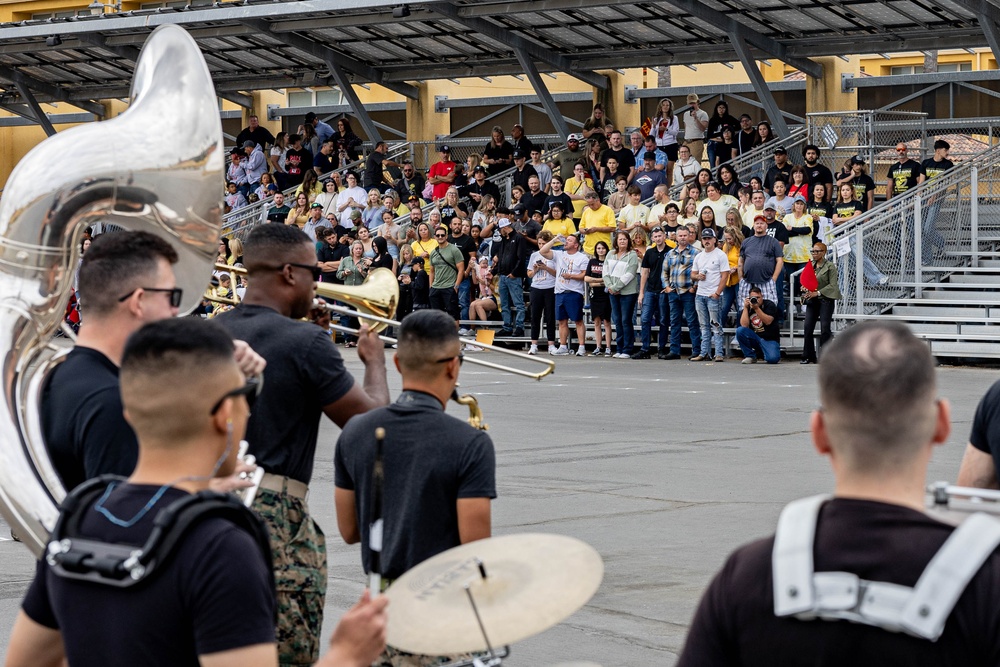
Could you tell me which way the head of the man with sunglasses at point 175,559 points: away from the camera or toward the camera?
away from the camera

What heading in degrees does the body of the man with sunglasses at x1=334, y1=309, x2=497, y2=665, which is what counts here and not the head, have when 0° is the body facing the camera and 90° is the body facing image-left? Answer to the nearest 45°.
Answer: approximately 225°

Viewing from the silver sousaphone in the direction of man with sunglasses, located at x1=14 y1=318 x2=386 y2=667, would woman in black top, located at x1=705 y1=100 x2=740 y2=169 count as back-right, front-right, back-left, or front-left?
back-left

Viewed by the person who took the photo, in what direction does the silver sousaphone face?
facing away from the viewer and to the right of the viewer

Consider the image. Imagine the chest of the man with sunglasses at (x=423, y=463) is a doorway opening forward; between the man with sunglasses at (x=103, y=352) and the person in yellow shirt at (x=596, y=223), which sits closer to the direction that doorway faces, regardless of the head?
the person in yellow shirt

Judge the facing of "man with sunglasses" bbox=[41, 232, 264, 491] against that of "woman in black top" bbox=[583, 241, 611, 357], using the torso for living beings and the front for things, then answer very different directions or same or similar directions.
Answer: very different directions

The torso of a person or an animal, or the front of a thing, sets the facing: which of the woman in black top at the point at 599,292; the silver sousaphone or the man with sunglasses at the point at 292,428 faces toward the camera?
the woman in black top

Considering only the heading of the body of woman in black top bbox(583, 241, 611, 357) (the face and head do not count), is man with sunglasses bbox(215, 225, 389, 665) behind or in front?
in front

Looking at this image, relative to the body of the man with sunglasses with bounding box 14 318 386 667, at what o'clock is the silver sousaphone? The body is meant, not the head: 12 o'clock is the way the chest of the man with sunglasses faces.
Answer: The silver sousaphone is roughly at 10 o'clock from the man with sunglasses.

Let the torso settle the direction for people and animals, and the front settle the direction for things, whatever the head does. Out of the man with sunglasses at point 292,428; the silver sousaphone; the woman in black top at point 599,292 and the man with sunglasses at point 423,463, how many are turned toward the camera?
1

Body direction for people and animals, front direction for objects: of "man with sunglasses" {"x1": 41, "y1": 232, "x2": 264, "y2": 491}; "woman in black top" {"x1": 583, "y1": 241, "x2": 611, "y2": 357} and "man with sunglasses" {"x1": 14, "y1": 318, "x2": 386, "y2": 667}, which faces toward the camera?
the woman in black top

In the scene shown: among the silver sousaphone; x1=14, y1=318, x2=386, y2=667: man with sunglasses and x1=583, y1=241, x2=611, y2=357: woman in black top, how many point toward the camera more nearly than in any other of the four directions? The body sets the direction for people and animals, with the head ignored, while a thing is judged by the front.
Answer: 1
